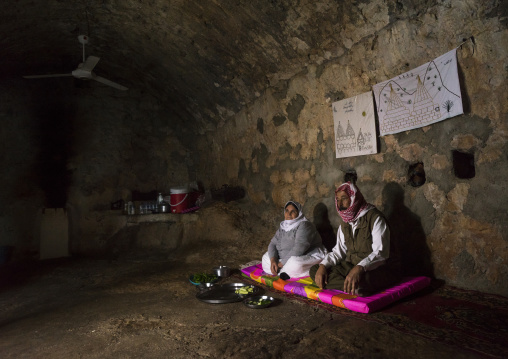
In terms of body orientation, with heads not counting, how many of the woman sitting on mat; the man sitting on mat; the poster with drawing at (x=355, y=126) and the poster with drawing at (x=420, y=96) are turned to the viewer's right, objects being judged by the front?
0

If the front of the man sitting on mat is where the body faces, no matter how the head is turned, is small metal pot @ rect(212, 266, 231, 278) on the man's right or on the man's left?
on the man's right

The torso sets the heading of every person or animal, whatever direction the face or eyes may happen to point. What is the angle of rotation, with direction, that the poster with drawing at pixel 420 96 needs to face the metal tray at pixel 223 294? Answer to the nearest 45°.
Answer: approximately 45° to its right

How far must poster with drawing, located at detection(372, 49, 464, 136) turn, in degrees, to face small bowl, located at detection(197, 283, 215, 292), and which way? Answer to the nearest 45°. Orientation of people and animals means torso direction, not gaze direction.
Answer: approximately 45° to its right

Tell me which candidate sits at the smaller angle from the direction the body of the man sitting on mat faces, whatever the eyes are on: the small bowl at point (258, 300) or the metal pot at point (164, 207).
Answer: the small bowl

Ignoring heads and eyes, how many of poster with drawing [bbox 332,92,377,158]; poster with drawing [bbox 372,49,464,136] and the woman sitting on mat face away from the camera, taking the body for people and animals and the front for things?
0

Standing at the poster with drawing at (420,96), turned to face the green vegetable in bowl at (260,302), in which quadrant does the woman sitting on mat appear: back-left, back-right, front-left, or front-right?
front-right

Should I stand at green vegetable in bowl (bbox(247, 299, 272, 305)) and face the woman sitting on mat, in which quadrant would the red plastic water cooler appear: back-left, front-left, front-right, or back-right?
front-left

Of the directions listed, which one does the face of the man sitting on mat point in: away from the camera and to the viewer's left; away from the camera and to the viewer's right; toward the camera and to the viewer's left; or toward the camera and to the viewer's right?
toward the camera and to the viewer's left

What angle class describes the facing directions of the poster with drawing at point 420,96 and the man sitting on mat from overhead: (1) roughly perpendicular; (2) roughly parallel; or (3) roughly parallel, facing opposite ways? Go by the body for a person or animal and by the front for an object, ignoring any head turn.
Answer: roughly parallel

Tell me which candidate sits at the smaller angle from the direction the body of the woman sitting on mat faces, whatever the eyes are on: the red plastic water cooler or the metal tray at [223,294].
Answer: the metal tray

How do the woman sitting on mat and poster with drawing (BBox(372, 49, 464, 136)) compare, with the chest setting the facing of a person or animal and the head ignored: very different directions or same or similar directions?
same or similar directions

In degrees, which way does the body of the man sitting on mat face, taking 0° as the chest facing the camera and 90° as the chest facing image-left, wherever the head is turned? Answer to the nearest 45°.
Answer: approximately 45°

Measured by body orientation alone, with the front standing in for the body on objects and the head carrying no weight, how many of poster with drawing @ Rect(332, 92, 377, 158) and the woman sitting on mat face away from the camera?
0

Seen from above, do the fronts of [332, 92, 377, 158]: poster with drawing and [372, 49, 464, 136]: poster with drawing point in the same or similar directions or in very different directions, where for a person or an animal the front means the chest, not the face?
same or similar directions

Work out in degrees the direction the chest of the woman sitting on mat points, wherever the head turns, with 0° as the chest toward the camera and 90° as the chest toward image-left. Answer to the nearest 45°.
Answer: approximately 45°

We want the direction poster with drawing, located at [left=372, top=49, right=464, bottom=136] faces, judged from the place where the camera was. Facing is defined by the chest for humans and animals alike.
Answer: facing the viewer and to the left of the viewer

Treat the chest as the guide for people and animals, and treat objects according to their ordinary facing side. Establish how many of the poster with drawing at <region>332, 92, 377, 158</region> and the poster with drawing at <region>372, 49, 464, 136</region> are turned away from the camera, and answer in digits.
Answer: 0
